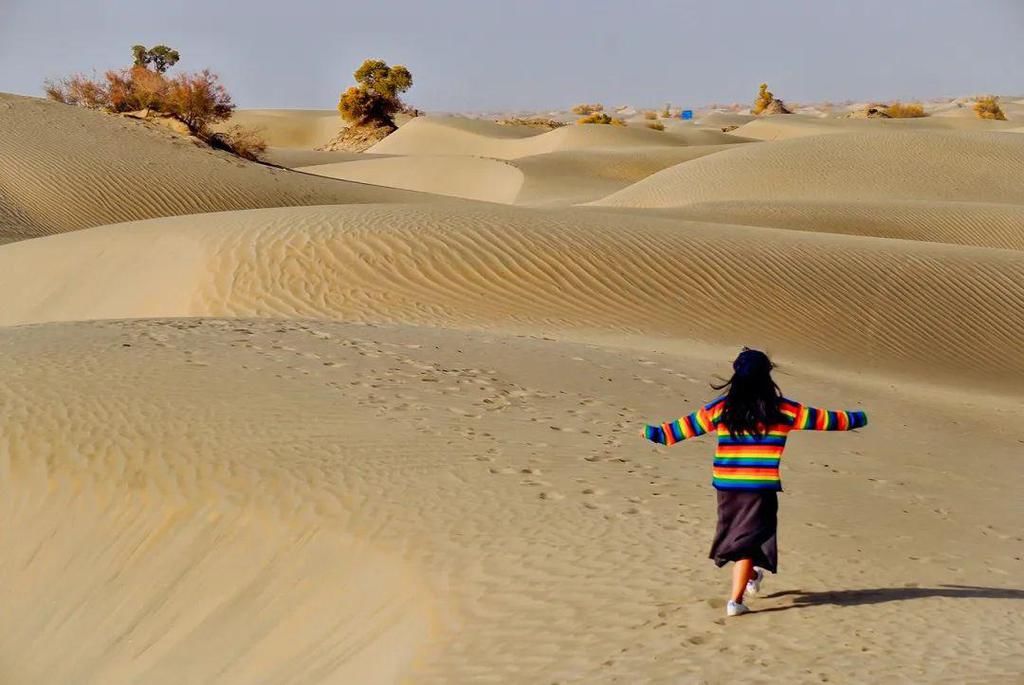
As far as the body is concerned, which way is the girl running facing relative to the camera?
away from the camera

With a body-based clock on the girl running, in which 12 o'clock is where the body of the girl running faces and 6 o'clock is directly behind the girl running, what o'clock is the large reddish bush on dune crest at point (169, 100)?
The large reddish bush on dune crest is roughly at 11 o'clock from the girl running.

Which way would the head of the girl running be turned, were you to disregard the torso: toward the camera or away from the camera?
away from the camera

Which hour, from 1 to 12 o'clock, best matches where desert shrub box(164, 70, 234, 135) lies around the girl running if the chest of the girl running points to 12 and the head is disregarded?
The desert shrub is roughly at 11 o'clock from the girl running.
